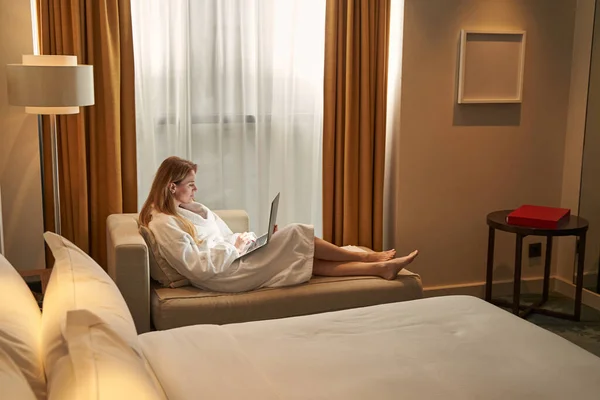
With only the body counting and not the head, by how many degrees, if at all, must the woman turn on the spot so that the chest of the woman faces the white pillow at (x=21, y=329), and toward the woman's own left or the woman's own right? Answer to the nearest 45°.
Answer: approximately 90° to the woman's own right

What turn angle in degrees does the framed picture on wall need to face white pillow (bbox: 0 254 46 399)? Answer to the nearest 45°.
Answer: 0° — it already faces it

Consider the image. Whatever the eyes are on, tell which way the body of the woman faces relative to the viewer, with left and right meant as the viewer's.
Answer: facing to the right of the viewer

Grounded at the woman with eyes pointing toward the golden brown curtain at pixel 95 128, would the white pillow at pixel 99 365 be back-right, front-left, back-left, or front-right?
back-left

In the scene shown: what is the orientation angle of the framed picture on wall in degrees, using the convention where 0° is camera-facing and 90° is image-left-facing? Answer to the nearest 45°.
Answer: approximately 0°

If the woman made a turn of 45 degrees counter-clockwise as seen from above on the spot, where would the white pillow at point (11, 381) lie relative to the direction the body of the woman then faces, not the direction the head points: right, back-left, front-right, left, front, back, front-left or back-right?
back-right

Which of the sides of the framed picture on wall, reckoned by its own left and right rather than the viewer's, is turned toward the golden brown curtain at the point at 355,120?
right

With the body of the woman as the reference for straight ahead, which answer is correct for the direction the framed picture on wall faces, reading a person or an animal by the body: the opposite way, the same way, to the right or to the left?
to the right

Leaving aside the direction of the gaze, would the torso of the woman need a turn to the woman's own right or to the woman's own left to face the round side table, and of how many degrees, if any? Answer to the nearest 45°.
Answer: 0° — they already face it

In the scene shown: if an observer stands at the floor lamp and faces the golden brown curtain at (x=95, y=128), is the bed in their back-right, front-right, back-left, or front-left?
back-right

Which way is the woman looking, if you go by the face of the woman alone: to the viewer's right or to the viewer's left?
to the viewer's right

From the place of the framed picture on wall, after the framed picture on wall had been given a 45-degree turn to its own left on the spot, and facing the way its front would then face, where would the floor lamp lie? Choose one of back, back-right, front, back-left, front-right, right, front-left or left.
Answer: right

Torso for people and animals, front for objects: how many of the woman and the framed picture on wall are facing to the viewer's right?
1
